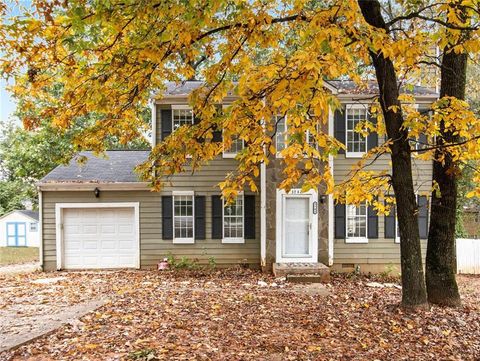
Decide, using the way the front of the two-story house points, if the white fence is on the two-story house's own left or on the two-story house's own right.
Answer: on the two-story house's own left

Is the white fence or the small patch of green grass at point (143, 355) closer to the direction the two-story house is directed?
the small patch of green grass

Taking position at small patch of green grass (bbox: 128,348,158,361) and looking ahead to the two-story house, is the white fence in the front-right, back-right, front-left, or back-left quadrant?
front-right

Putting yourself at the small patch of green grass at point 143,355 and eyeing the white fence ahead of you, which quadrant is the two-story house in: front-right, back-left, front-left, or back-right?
front-left

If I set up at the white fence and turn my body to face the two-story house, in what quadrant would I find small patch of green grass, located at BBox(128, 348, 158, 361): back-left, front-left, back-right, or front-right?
front-left

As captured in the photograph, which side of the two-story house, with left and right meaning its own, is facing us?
front

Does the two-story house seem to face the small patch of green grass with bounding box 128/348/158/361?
yes
